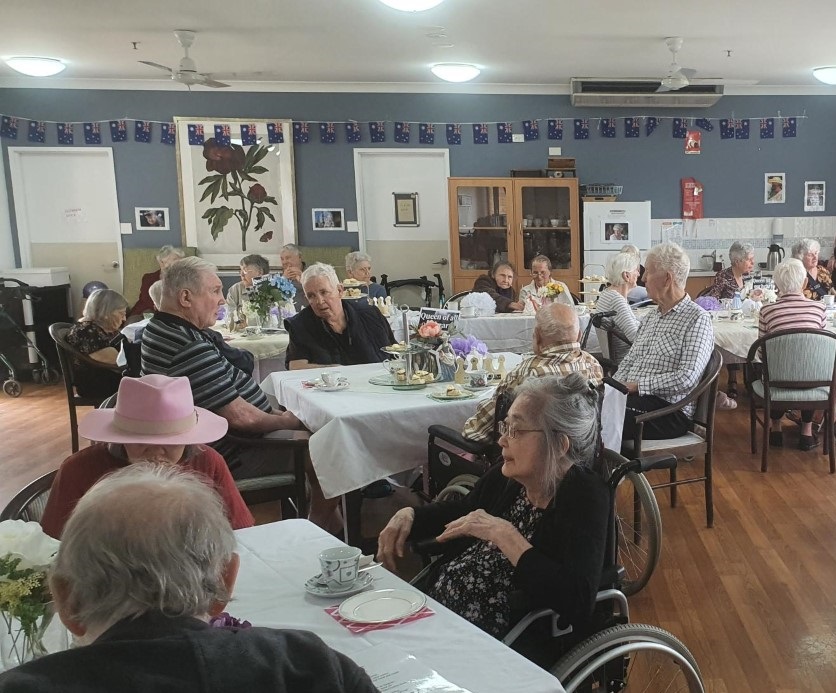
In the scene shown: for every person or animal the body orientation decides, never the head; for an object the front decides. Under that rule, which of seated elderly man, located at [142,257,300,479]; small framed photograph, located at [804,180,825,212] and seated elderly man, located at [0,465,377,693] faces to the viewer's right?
seated elderly man, located at [142,257,300,479]

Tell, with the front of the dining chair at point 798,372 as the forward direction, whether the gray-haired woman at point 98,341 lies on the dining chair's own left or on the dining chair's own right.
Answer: on the dining chair's own left

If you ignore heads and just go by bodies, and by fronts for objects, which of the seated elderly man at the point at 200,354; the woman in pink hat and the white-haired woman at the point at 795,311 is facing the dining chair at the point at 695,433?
the seated elderly man

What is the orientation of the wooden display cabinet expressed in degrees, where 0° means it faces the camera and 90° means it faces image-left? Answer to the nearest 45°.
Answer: approximately 0°

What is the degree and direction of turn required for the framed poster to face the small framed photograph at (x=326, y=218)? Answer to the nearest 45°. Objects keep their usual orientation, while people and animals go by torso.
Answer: approximately 90° to its left

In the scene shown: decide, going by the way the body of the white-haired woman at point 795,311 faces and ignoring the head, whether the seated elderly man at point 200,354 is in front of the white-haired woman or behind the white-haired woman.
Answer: behind

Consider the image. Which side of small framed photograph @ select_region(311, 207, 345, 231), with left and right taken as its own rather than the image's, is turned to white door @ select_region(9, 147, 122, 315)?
right

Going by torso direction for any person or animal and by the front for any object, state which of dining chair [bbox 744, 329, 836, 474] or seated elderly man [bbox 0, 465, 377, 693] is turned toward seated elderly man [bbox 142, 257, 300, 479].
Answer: seated elderly man [bbox 0, 465, 377, 693]

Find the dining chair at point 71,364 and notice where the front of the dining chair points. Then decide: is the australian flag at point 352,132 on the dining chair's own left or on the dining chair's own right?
on the dining chair's own left
